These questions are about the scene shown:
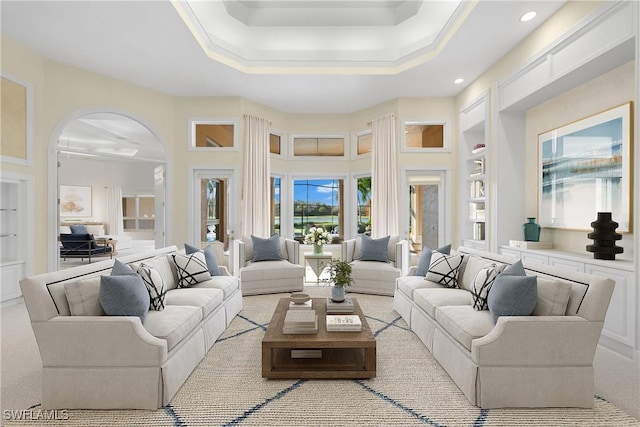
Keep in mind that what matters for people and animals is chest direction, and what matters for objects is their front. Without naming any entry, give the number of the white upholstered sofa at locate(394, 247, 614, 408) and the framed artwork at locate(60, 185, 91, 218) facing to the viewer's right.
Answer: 0

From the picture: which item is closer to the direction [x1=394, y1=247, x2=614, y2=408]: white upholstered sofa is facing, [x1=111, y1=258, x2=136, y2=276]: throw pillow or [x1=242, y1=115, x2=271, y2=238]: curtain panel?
the throw pillow

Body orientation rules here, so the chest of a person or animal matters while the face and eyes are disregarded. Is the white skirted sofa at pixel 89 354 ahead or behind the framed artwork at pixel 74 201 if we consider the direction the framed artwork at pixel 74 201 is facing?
ahead

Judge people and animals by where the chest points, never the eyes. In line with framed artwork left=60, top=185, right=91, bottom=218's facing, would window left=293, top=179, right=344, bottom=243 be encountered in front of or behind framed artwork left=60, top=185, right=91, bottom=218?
in front

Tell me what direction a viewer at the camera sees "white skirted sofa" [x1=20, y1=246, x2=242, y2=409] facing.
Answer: facing the viewer and to the right of the viewer

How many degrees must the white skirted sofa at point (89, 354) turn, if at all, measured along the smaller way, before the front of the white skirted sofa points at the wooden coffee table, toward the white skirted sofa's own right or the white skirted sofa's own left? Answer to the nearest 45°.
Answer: approximately 45° to the white skirted sofa's own left

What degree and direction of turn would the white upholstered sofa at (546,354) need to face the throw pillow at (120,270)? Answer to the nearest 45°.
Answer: approximately 45° to its right

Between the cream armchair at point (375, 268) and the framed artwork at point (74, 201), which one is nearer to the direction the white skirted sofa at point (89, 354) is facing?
the cream armchair

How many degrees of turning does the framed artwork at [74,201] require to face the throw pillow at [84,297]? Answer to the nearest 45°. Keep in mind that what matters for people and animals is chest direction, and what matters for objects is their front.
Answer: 0° — it already faces it

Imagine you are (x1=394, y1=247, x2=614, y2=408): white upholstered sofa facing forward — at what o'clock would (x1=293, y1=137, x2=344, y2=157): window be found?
The window is roughly at 3 o'clock from the white upholstered sofa.

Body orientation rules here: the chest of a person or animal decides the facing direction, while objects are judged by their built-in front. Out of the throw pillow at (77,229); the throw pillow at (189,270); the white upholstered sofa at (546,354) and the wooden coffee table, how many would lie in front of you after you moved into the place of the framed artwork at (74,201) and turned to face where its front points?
4

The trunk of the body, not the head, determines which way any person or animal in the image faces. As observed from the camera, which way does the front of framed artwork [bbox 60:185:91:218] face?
facing the viewer

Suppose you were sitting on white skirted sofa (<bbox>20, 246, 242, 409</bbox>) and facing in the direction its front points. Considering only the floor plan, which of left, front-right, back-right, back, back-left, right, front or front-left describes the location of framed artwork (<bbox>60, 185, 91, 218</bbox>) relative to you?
back-left

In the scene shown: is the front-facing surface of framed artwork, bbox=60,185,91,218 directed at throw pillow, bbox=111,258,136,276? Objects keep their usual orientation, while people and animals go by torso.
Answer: yes

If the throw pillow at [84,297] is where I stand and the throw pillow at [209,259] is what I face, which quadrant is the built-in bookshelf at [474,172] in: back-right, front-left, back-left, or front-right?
front-right

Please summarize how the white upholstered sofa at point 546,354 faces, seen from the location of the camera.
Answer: facing the viewer and to the left of the viewer
